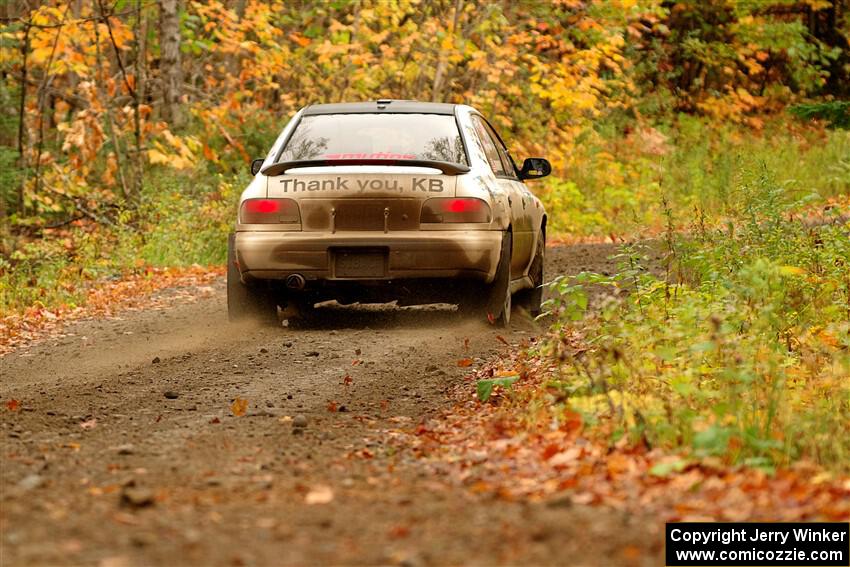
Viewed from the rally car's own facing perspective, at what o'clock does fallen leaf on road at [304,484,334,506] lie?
The fallen leaf on road is roughly at 6 o'clock from the rally car.

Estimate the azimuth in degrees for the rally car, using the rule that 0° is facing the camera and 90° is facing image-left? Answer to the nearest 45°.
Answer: approximately 180°

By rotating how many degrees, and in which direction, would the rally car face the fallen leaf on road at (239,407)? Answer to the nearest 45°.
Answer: approximately 180°

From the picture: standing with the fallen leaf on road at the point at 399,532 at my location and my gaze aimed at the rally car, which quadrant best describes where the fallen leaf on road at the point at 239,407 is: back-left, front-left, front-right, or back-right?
front-left

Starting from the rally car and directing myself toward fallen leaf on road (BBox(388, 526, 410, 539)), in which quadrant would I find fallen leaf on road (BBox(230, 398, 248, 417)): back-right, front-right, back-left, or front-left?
front-right

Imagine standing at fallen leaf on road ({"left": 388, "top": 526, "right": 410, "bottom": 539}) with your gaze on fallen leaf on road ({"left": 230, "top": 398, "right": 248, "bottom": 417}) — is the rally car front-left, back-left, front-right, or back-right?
front-right

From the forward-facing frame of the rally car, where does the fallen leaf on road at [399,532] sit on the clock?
The fallen leaf on road is roughly at 6 o'clock from the rally car.
